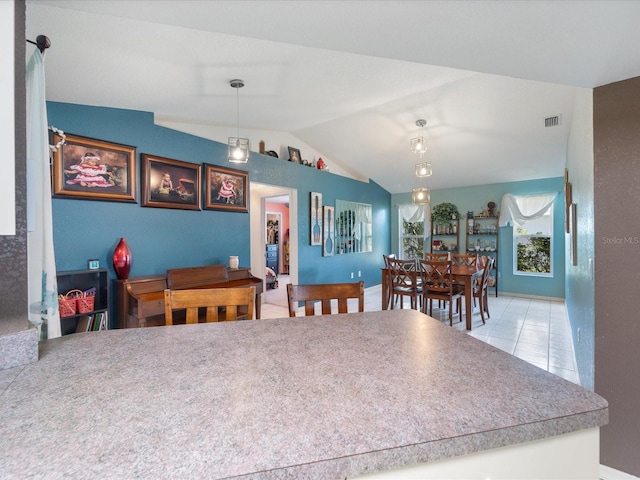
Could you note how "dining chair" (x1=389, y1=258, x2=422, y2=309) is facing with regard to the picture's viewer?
facing away from the viewer and to the right of the viewer

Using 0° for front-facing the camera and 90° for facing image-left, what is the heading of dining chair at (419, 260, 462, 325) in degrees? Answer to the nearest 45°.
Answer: approximately 225°

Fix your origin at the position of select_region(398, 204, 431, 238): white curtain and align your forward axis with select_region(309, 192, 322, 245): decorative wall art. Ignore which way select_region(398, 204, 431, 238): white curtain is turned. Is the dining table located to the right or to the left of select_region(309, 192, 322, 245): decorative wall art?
left

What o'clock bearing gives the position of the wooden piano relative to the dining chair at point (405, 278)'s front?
The wooden piano is roughly at 6 o'clock from the dining chair.

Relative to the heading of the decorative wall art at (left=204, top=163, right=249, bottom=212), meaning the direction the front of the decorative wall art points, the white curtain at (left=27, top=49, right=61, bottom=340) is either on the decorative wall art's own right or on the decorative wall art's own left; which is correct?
on the decorative wall art's own right

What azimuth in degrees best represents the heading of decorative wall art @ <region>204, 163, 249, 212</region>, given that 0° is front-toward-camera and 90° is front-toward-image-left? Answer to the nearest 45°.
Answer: approximately 315°

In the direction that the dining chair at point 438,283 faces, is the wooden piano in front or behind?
behind
